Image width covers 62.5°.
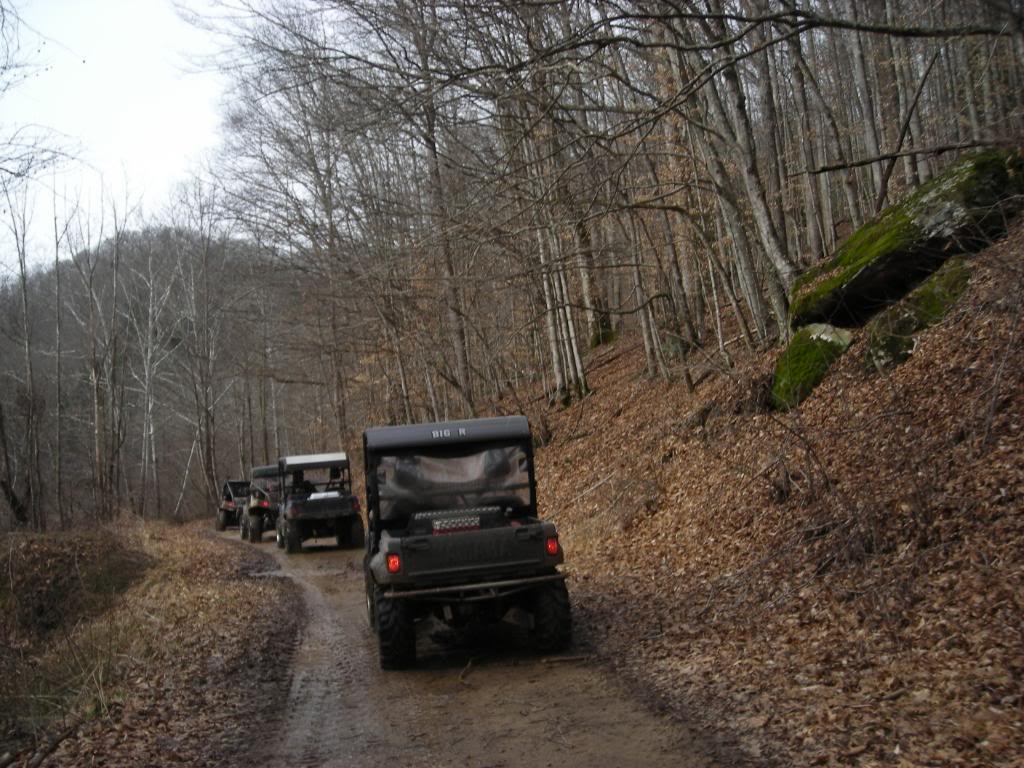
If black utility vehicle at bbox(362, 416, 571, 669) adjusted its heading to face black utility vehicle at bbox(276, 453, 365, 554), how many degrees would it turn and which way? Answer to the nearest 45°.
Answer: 0° — it already faces it

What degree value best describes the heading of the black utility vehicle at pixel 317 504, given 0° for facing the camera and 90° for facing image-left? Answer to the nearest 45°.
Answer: approximately 180°

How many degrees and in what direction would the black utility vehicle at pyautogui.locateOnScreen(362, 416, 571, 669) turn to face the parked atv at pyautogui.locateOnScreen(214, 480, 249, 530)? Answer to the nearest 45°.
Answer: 0° — it already faces it

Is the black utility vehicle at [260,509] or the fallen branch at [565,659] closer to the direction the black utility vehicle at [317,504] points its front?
the black utility vehicle

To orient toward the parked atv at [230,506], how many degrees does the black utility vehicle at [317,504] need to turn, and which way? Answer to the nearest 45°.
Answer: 0° — it already faces it

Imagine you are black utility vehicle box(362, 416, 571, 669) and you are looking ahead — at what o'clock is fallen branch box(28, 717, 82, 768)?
The fallen branch is roughly at 8 o'clock from the black utility vehicle.

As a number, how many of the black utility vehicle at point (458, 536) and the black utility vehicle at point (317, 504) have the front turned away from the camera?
2

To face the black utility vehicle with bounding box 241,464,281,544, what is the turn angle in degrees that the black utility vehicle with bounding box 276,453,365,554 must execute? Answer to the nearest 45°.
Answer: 0° — it already faces it

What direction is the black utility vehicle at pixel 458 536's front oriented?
away from the camera

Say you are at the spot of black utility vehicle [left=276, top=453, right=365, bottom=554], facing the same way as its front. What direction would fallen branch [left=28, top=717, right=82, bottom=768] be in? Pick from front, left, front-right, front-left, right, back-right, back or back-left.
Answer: back
